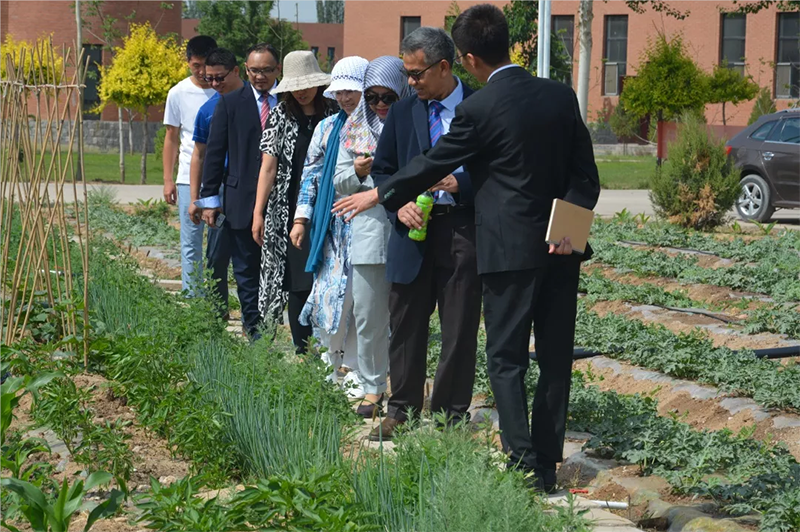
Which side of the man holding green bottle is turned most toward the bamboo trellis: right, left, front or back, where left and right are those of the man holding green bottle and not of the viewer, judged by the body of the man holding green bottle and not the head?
right

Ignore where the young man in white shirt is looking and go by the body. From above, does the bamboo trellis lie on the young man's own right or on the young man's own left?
on the young man's own right

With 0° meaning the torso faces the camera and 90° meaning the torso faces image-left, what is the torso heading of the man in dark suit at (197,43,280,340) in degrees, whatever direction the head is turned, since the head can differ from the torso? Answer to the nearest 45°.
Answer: approximately 315°

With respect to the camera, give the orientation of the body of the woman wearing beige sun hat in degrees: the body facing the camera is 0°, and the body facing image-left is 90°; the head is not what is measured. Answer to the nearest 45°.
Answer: approximately 315°

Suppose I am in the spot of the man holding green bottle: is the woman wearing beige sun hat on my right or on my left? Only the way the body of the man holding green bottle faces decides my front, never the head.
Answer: on my right

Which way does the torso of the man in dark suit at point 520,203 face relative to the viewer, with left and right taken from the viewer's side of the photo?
facing away from the viewer and to the left of the viewer
